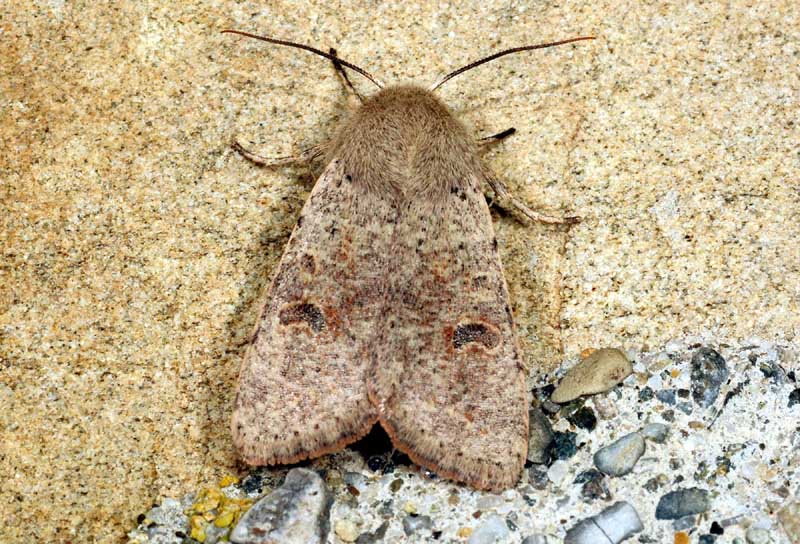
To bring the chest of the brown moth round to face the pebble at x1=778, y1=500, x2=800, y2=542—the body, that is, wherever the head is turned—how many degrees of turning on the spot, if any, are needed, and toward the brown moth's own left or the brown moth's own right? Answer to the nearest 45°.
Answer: approximately 135° to the brown moth's own right

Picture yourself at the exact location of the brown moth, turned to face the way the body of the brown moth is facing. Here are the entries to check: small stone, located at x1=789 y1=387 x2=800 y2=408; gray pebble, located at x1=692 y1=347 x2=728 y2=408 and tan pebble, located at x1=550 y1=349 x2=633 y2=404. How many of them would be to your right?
3

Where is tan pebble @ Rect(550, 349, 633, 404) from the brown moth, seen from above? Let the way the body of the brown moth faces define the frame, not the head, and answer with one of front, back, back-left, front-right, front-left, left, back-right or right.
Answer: right

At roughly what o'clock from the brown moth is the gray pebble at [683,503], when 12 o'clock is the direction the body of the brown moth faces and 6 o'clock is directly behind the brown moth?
The gray pebble is roughly at 4 o'clock from the brown moth.

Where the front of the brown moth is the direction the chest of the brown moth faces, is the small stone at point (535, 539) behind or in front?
behind

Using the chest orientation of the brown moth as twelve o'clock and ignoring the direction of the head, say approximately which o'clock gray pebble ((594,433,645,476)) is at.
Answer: The gray pebble is roughly at 4 o'clock from the brown moth.

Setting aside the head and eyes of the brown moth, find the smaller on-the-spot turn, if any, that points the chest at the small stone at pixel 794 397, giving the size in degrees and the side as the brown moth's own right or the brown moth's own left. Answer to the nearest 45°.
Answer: approximately 90° to the brown moth's own right

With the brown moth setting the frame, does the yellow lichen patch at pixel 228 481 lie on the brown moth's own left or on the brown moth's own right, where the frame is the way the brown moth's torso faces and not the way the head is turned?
on the brown moth's own left

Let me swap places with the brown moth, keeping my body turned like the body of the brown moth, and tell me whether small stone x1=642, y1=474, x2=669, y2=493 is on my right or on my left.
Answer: on my right

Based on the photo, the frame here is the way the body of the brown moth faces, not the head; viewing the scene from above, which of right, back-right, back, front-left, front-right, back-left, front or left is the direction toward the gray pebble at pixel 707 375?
right

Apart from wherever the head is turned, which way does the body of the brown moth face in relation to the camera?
away from the camera

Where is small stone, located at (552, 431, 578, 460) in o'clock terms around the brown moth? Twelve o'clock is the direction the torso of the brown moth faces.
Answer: The small stone is roughly at 4 o'clock from the brown moth.

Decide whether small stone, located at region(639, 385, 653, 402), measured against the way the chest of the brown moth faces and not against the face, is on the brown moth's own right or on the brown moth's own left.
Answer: on the brown moth's own right
